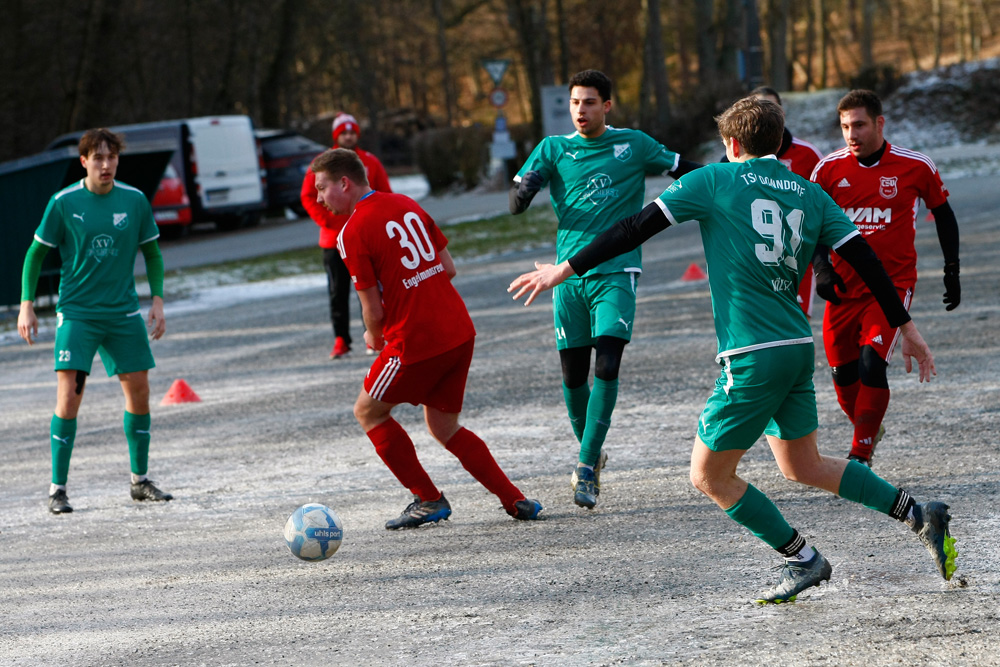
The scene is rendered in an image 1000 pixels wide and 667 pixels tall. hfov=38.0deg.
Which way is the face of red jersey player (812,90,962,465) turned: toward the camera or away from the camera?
toward the camera

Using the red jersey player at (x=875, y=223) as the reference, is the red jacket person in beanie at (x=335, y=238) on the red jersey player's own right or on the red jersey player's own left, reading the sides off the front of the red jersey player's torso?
on the red jersey player's own right

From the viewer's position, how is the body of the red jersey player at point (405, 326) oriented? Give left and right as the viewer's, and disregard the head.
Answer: facing away from the viewer and to the left of the viewer

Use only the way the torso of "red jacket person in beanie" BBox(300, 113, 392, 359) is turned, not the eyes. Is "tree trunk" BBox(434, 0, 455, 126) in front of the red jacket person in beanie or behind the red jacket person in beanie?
behind

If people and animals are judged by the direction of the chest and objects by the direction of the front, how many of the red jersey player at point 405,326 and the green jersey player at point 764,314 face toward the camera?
0

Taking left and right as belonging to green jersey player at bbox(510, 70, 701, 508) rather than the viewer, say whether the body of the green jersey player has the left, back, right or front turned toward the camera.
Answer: front

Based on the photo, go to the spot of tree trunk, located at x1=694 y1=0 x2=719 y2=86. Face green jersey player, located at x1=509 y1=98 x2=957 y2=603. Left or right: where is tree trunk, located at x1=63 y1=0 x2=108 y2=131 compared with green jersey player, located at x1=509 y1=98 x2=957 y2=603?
right

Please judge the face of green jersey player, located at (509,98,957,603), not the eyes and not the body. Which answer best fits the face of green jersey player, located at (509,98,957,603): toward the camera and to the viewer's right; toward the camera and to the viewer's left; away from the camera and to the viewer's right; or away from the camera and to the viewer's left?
away from the camera and to the viewer's left

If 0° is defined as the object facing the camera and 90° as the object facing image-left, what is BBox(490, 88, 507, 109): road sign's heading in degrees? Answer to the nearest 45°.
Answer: approximately 0°

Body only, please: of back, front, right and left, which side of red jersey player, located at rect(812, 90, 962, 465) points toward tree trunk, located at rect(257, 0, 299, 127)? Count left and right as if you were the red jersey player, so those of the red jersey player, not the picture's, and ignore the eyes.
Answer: back

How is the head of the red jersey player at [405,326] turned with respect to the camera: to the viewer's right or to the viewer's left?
to the viewer's left

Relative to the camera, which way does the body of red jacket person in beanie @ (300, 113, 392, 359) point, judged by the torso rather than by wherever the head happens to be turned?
toward the camera

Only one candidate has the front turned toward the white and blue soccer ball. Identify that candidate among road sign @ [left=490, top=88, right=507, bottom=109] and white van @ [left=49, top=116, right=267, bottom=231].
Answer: the road sign

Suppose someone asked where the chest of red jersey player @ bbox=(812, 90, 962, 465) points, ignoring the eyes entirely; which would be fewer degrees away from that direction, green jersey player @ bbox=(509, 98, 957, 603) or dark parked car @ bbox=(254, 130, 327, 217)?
the green jersey player

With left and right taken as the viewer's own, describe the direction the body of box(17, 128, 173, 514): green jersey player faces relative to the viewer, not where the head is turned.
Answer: facing the viewer

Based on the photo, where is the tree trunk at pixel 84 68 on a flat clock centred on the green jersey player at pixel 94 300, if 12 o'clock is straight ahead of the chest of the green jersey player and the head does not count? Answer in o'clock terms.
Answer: The tree trunk is roughly at 6 o'clock from the green jersey player.

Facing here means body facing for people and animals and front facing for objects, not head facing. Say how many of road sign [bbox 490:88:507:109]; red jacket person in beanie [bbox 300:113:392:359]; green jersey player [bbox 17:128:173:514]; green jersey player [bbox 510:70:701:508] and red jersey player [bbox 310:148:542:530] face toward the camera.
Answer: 4
